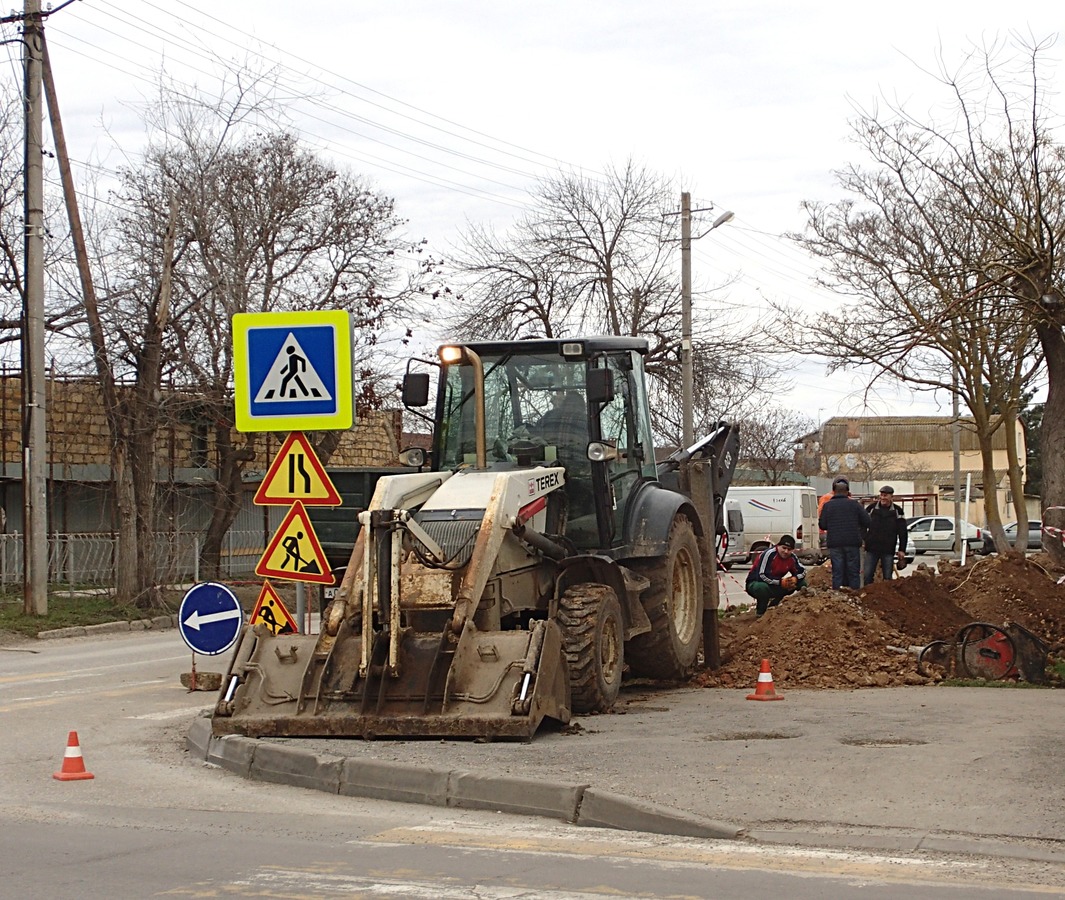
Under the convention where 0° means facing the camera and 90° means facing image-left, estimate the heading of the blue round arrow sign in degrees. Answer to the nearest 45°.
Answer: approximately 0°

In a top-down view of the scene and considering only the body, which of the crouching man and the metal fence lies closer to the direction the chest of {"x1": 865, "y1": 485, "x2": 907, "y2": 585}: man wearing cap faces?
the crouching man

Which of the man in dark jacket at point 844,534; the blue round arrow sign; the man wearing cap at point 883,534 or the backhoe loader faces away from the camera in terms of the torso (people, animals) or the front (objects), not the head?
the man in dark jacket

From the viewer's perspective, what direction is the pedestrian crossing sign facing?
toward the camera

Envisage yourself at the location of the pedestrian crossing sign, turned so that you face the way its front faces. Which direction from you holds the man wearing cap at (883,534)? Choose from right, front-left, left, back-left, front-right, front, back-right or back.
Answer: back-left

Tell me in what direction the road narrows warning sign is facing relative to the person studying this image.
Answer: facing the viewer

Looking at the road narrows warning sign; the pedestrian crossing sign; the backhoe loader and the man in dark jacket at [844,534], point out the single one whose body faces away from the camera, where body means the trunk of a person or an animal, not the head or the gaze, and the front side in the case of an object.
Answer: the man in dark jacket

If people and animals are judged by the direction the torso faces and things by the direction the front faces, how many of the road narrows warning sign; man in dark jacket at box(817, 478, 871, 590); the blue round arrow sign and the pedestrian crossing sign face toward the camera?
3

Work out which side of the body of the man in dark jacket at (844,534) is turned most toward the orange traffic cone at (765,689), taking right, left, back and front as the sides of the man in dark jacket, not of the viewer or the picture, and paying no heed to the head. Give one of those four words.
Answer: back

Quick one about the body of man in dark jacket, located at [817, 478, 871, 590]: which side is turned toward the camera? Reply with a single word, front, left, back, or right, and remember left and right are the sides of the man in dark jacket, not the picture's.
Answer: back

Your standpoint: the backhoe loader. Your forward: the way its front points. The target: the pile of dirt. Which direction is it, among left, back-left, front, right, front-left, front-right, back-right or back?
back

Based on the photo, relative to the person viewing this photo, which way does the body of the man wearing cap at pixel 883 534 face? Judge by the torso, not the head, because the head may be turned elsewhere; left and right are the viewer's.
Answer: facing the viewer and to the left of the viewer
